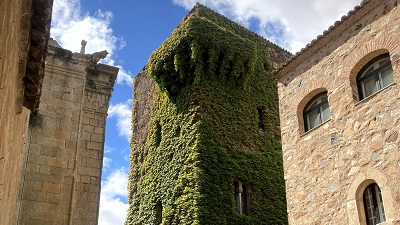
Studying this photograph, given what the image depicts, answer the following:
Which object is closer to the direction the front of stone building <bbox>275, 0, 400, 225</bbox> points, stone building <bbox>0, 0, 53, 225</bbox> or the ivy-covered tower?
the stone building

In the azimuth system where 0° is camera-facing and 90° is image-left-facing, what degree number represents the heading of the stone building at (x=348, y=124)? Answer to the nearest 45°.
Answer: approximately 45°

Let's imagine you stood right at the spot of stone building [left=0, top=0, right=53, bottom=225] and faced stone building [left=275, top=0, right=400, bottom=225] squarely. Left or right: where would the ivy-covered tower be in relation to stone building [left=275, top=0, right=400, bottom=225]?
left

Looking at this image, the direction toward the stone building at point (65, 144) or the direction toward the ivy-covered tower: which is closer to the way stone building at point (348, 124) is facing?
the stone building

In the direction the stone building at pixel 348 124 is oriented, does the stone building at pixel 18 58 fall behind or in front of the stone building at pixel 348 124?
in front

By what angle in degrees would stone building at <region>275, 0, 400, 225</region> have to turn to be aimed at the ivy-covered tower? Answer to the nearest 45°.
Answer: approximately 90° to its right

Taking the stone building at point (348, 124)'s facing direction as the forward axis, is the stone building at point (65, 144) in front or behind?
in front
